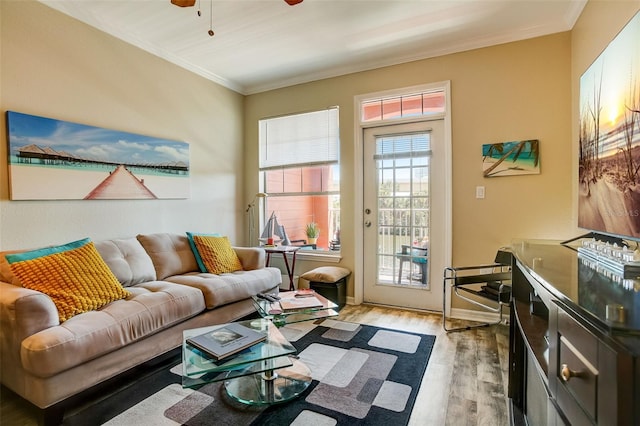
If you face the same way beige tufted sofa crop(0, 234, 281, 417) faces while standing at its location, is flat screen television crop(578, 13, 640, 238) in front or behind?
in front

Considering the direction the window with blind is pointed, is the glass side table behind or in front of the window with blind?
in front

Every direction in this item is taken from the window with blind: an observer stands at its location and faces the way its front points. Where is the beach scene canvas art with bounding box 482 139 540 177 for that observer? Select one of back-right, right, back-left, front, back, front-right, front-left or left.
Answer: left

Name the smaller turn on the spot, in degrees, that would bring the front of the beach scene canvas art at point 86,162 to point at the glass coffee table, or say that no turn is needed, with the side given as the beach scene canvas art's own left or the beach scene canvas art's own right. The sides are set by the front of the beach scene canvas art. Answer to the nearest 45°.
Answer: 0° — it already faces it

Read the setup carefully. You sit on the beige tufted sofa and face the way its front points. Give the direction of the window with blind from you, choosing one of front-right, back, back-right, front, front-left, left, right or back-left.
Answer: left

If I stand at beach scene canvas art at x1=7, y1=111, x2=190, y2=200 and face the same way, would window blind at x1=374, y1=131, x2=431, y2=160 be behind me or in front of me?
in front

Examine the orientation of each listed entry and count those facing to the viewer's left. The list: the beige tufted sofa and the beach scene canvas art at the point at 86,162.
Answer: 0

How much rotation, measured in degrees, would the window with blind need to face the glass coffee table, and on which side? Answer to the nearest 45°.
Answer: approximately 45° to its left

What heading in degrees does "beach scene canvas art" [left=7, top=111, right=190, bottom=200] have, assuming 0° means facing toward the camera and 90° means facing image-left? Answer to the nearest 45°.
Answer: approximately 315°

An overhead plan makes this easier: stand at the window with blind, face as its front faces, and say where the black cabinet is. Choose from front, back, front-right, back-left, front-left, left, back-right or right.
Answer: front-left

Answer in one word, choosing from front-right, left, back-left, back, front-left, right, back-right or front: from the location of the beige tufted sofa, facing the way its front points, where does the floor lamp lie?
left

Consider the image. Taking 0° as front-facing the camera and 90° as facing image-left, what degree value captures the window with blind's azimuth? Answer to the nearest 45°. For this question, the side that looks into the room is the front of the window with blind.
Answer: approximately 45°

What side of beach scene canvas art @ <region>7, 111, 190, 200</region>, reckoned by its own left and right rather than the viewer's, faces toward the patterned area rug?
front
